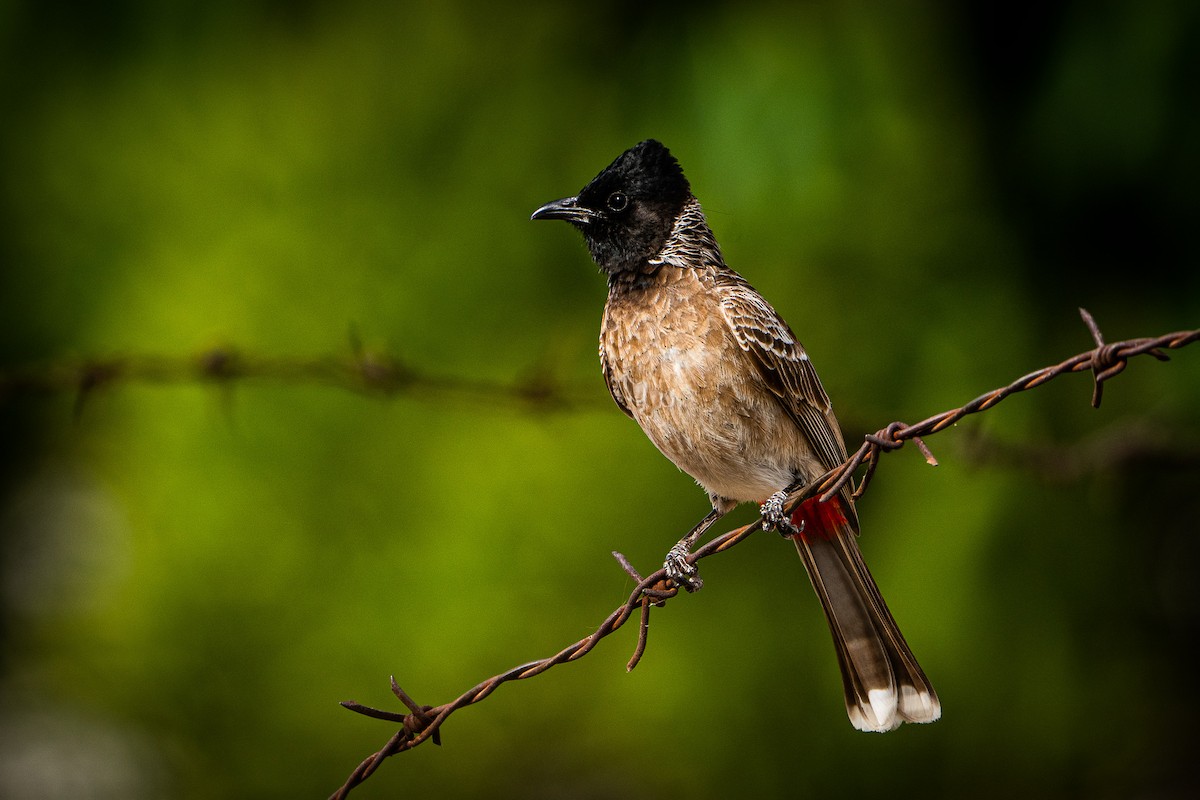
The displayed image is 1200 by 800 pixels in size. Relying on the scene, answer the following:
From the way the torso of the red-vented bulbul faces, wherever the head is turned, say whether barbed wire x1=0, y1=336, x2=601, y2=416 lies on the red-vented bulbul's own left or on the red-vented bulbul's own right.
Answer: on the red-vented bulbul's own right

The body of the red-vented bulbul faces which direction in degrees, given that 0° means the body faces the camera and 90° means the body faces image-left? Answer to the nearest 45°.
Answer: approximately 45°
